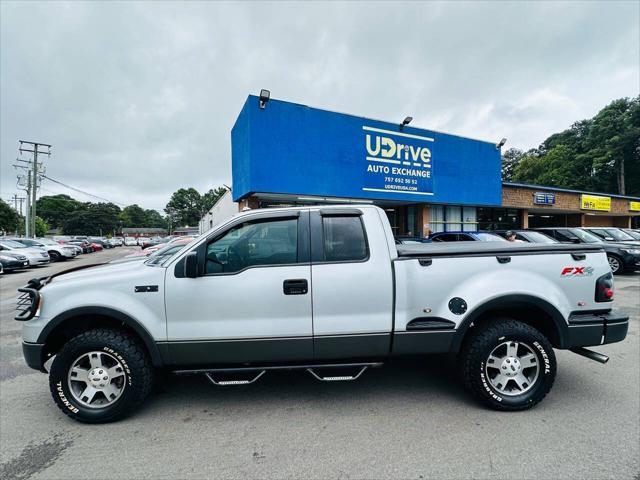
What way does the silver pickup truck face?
to the viewer's left

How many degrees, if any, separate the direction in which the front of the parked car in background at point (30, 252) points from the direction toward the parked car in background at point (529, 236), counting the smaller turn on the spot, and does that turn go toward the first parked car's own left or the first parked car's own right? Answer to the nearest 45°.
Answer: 0° — it already faces it

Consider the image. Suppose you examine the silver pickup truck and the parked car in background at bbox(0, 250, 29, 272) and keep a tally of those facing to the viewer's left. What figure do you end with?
1

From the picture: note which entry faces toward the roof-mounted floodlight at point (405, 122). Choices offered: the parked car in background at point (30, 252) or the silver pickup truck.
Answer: the parked car in background

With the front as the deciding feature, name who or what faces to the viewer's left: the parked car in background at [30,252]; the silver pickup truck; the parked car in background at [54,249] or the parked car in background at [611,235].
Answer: the silver pickup truck

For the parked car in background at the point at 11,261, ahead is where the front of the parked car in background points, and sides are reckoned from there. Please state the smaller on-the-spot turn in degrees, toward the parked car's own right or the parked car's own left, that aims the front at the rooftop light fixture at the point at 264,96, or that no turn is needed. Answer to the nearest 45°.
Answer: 0° — it already faces it

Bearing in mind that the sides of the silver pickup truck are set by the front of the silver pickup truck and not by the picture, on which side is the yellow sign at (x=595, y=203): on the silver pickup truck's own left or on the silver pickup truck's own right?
on the silver pickup truck's own right

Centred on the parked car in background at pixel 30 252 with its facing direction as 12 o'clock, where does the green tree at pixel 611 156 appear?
The green tree is roughly at 11 o'clock from the parked car in background.

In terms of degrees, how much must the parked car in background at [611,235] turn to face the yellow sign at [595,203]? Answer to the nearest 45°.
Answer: approximately 135° to its left

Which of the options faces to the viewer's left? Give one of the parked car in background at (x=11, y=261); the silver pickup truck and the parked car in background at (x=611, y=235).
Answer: the silver pickup truck

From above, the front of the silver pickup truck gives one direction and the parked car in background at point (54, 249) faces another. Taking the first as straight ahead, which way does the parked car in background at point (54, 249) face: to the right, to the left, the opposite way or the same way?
the opposite way

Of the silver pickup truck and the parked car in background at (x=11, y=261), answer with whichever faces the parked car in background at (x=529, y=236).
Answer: the parked car in background at (x=11, y=261)
